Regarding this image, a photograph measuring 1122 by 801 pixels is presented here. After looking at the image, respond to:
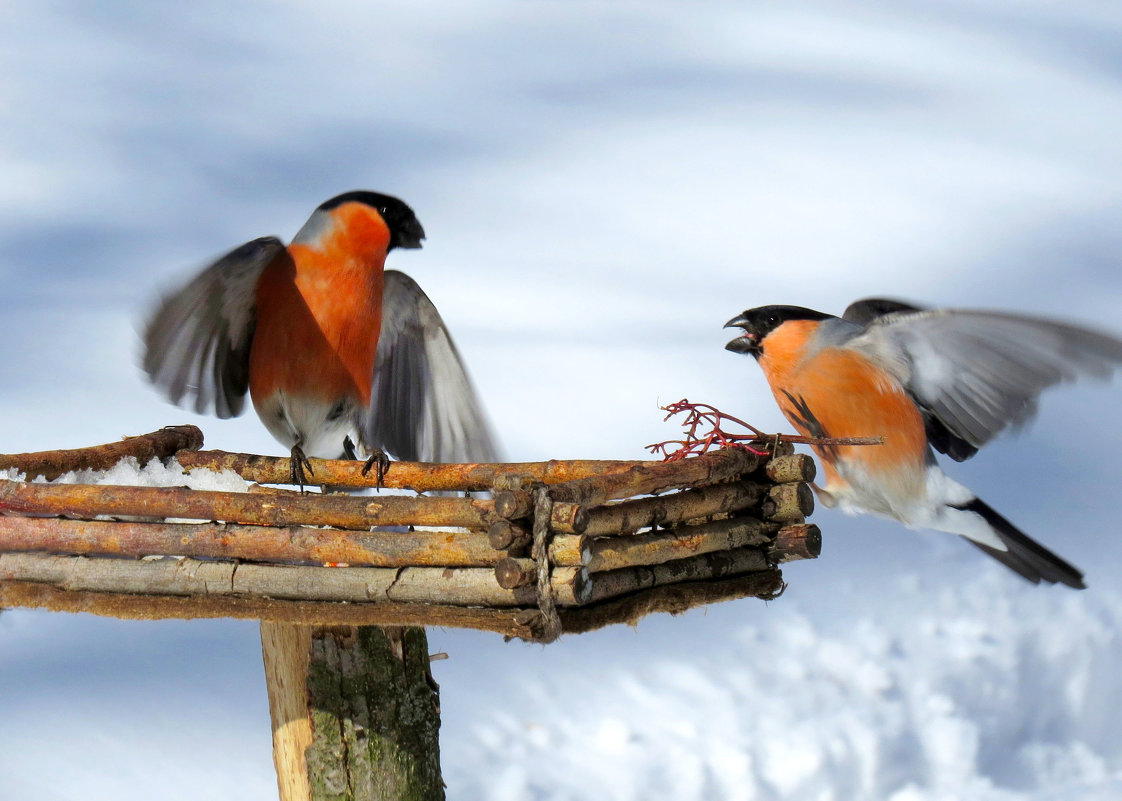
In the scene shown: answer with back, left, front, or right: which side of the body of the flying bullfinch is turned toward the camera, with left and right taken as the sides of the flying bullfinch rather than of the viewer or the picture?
left

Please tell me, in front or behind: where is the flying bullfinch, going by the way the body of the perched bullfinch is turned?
in front

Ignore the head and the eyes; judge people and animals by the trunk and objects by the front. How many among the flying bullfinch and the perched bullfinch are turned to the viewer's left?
1

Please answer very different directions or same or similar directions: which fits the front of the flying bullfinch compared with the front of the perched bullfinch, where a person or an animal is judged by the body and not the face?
very different directions

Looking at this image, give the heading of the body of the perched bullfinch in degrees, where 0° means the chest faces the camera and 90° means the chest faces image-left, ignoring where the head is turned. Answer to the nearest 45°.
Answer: approximately 315°
